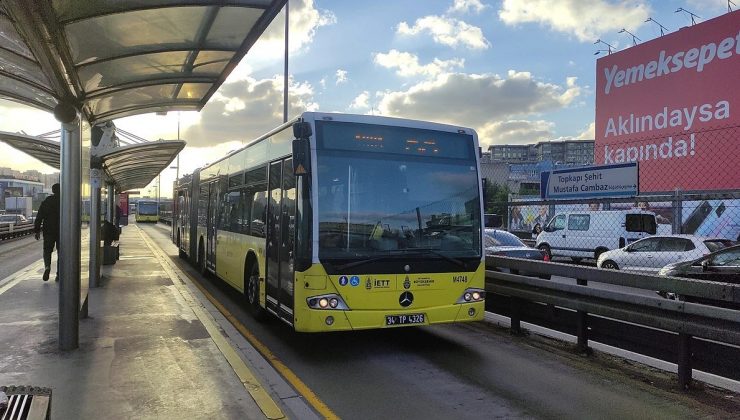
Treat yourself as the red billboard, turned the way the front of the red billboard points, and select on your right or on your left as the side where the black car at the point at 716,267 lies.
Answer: on your left

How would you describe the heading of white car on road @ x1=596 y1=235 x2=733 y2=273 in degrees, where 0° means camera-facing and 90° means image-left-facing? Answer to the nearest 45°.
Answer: approximately 135°

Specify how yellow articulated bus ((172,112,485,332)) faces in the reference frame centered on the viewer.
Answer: facing the viewer and to the right of the viewer

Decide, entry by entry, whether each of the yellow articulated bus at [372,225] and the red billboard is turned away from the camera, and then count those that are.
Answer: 0

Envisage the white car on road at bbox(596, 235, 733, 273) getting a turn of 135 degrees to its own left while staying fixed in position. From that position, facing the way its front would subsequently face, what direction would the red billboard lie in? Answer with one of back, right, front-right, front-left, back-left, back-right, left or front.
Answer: back

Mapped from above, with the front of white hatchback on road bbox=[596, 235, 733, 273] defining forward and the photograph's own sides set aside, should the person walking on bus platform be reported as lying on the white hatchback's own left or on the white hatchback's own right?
on the white hatchback's own left

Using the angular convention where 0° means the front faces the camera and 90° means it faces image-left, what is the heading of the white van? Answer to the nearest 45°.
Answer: approximately 135°

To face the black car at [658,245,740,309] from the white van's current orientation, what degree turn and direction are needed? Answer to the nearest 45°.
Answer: approximately 135° to its left

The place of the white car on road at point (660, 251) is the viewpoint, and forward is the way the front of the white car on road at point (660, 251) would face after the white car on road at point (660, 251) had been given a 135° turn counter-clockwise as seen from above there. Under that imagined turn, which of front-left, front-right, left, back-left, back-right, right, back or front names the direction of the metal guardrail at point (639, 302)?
front

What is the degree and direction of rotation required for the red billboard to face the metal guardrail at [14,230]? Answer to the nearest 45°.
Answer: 0° — it already faces it

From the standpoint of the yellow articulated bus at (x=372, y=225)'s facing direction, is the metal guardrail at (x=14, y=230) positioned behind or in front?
behind

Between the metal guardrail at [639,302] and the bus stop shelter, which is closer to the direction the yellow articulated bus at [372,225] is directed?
the metal guardrail
